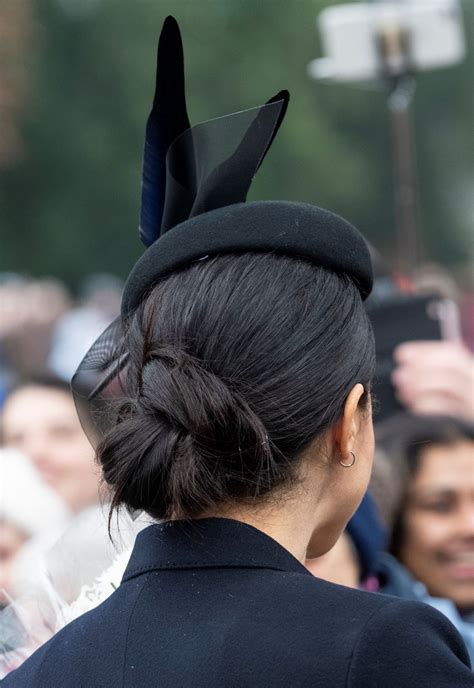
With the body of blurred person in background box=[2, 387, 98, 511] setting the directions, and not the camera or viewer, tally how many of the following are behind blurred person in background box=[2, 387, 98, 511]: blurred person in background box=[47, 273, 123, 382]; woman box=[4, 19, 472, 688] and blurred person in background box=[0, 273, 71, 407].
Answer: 2

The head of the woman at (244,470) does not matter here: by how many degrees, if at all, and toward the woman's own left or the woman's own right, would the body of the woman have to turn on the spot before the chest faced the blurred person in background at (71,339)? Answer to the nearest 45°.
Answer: approximately 45° to the woman's own left

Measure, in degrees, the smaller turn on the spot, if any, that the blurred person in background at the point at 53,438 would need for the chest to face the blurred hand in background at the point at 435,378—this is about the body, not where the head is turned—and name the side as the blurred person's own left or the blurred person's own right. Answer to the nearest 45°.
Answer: approximately 45° to the blurred person's own left

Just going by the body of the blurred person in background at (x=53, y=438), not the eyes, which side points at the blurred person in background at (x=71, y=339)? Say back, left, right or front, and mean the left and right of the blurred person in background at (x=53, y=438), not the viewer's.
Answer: back

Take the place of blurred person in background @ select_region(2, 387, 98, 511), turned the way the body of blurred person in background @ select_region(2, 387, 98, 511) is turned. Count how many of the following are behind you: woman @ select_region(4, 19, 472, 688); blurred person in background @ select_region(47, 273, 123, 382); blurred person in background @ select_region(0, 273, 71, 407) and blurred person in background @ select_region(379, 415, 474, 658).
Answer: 2

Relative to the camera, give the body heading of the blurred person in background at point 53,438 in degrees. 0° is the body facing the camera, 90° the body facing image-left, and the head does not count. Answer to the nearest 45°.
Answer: approximately 0°

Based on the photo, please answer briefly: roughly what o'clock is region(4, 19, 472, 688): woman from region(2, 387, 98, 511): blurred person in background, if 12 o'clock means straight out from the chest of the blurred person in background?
The woman is roughly at 12 o'clock from the blurred person in background.

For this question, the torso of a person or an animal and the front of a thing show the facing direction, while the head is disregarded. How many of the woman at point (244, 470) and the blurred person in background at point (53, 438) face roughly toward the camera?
1

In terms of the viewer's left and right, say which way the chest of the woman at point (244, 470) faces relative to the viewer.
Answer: facing away from the viewer and to the right of the viewer

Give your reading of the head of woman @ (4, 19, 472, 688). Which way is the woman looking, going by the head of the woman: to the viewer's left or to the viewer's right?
to the viewer's right

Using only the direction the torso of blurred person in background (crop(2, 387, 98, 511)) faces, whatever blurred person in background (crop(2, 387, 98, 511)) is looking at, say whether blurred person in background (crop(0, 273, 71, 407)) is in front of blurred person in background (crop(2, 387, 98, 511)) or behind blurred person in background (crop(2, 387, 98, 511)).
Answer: behind
